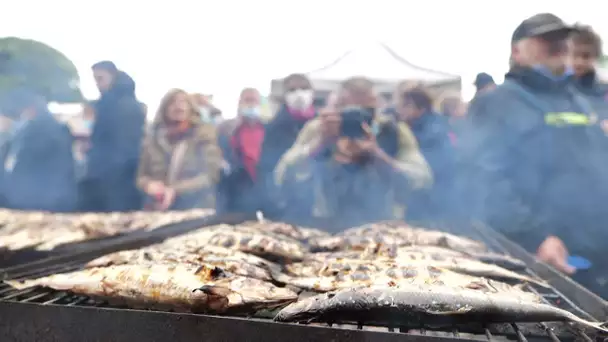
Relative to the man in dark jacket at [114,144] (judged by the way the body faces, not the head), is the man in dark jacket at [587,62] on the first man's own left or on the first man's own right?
on the first man's own left

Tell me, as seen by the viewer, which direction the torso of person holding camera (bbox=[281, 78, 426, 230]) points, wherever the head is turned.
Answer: toward the camera

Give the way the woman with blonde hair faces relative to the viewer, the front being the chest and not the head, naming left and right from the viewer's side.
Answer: facing the viewer

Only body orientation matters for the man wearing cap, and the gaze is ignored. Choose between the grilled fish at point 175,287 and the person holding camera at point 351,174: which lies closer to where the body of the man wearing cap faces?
the grilled fish

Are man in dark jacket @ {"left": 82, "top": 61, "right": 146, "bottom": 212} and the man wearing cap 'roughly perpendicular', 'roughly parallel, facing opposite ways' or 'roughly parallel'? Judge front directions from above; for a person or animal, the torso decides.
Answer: roughly perpendicular
